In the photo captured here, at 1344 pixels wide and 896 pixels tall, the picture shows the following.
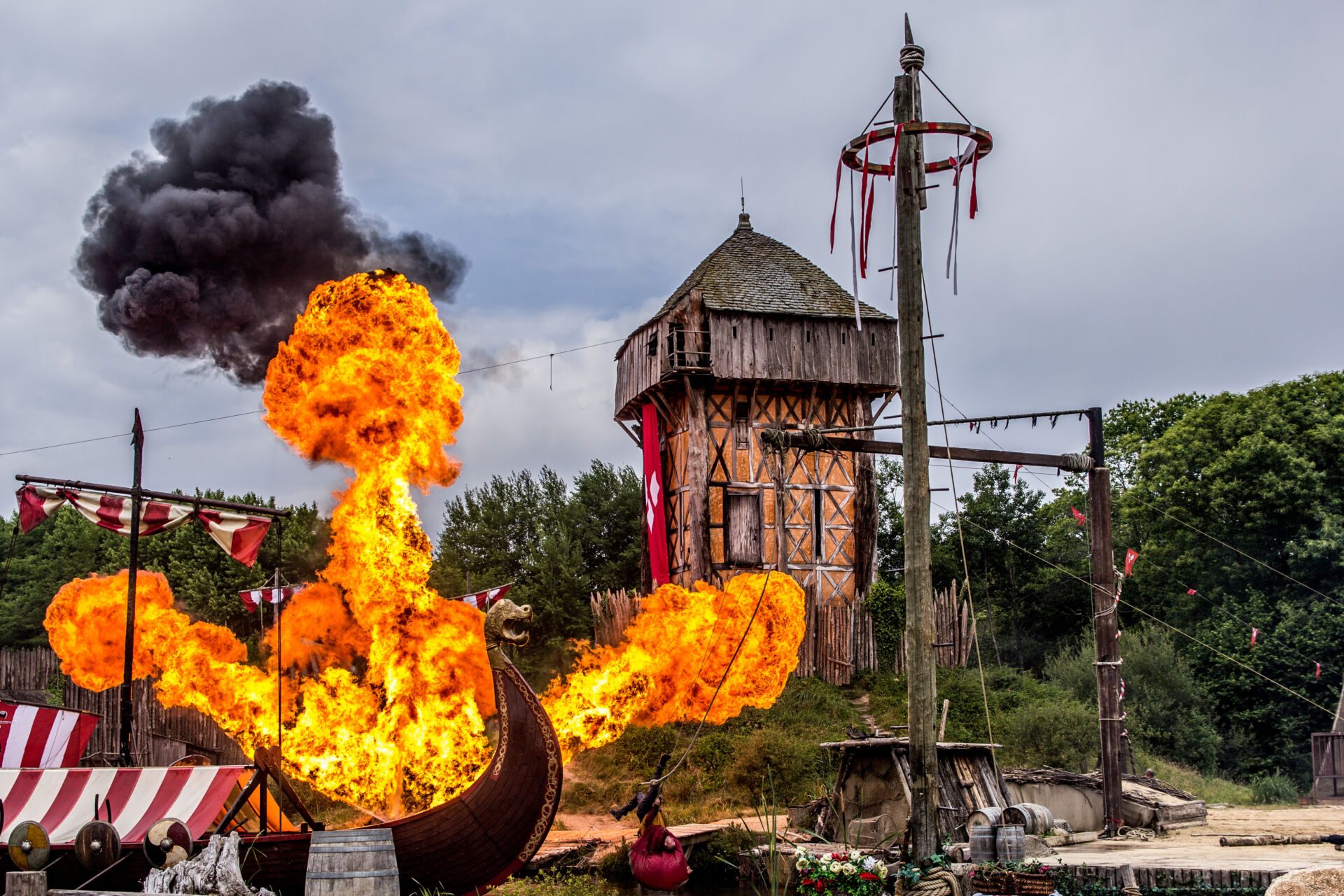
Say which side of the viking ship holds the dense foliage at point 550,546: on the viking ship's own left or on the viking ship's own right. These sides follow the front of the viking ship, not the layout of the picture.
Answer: on the viking ship's own left

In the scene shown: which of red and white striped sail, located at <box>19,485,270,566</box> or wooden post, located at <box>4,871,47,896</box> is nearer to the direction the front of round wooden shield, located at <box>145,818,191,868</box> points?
the wooden post

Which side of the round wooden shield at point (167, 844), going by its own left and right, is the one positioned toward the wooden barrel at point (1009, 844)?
left

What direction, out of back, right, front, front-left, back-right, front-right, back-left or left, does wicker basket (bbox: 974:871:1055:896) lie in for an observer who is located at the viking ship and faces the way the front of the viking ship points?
front-right

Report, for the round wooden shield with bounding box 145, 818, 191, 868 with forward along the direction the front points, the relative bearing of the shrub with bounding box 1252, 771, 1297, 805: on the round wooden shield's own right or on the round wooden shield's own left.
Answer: on the round wooden shield's own left

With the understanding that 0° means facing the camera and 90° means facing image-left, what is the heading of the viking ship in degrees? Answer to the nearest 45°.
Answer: approximately 270°

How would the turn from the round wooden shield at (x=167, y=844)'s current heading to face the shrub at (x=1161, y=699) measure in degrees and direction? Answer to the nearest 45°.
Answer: approximately 135° to its left

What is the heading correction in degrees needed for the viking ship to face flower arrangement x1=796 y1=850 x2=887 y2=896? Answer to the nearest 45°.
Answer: approximately 45° to its right

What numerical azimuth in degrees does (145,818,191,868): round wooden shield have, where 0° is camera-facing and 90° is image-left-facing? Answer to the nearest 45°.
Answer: approximately 0°

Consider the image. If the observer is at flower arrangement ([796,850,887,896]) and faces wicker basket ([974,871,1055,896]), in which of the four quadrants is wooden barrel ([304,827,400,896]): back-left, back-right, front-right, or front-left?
back-right

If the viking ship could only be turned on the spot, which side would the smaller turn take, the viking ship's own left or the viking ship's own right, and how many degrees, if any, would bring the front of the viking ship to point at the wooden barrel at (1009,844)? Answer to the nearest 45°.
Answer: approximately 45° to the viking ship's own right

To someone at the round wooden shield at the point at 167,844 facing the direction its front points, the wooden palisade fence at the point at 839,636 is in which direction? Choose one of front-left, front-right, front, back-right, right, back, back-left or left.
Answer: back-left
